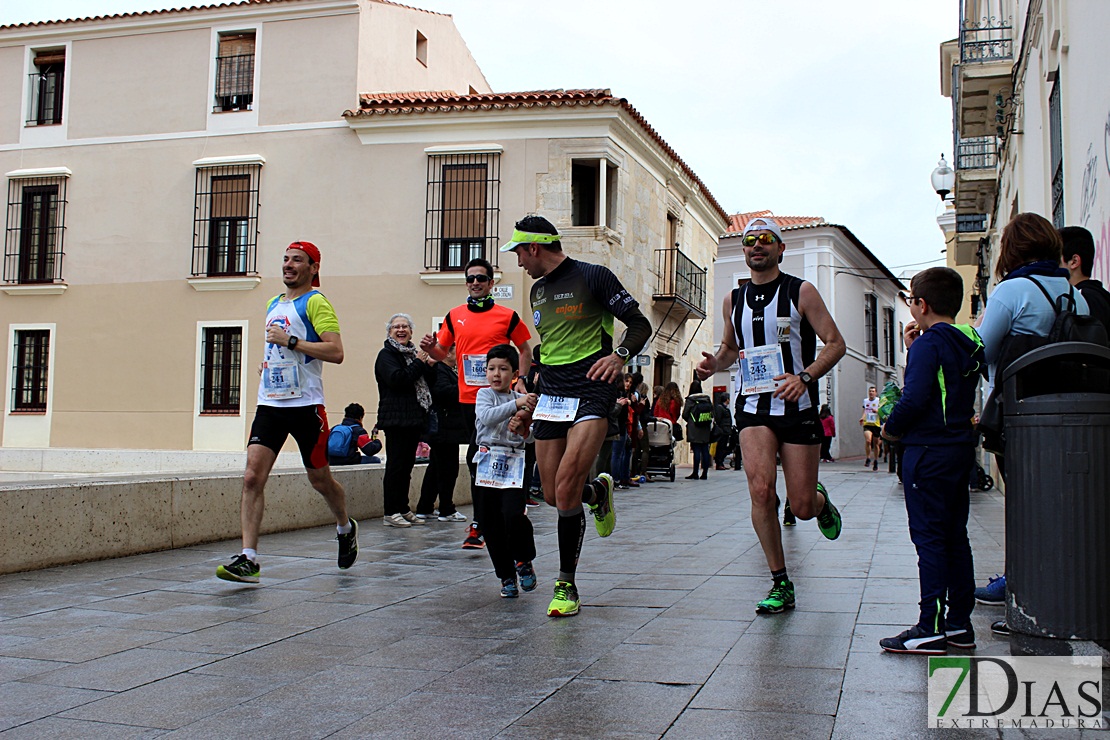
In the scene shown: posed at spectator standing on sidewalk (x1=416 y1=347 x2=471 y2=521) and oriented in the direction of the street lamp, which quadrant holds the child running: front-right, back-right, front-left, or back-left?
back-right

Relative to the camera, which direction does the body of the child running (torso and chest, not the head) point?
toward the camera

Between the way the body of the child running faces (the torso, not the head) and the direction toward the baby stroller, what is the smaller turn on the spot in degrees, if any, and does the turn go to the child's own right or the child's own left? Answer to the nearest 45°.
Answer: approximately 180°

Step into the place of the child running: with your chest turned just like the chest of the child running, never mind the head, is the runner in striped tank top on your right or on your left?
on your left

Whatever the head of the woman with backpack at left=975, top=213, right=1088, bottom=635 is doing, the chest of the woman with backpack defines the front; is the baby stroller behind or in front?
in front

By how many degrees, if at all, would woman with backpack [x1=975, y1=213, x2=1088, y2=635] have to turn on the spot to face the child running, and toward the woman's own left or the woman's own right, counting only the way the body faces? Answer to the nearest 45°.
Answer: approximately 45° to the woman's own left

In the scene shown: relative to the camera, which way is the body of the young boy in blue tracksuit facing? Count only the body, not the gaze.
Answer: to the viewer's left

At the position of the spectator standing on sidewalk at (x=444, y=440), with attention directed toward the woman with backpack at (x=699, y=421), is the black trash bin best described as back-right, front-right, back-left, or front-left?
back-right

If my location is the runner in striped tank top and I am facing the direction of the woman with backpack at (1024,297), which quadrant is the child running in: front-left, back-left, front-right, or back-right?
back-right
